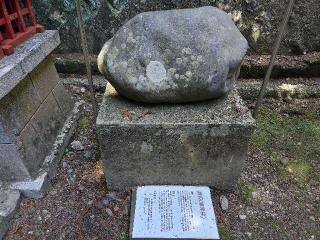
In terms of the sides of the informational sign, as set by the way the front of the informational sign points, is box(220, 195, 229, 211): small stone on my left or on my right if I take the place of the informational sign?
on my left

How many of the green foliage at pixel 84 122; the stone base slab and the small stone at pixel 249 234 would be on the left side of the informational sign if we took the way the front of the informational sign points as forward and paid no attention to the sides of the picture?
1

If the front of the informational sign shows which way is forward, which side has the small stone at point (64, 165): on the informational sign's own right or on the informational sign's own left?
on the informational sign's own right

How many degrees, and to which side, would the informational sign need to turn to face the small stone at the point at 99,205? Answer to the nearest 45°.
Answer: approximately 90° to its right

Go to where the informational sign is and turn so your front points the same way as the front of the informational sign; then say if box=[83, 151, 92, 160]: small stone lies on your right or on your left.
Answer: on your right

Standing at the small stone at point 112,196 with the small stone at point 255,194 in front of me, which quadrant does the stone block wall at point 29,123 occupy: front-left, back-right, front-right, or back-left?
back-left

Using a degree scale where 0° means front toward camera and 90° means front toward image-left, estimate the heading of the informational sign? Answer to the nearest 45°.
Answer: approximately 0°

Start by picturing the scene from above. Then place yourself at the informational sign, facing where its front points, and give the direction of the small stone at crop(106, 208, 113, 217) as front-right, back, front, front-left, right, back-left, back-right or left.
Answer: right

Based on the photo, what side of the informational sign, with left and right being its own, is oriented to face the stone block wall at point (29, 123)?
right
